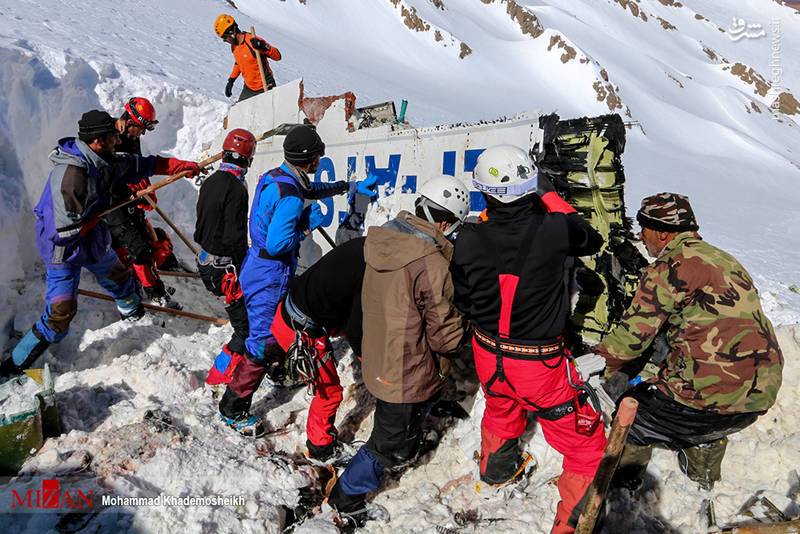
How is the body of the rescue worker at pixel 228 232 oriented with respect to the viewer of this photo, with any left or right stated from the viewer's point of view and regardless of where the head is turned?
facing away from the viewer and to the right of the viewer

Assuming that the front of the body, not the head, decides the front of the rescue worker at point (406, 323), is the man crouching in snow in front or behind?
in front

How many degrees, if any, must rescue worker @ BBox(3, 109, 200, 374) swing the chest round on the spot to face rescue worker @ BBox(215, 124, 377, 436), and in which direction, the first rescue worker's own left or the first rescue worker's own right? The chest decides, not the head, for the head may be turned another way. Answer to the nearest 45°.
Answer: approximately 45° to the first rescue worker's own right

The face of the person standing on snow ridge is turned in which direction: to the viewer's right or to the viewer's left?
to the viewer's left

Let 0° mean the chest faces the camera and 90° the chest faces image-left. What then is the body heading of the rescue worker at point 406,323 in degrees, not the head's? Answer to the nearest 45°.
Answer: approximately 225°

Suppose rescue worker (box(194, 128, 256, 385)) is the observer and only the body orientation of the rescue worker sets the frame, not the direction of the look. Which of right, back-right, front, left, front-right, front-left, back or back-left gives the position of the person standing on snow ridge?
front-left

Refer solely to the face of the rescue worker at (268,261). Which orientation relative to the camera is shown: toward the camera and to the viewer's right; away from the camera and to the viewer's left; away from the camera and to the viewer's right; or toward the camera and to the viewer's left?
away from the camera and to the viewer's right

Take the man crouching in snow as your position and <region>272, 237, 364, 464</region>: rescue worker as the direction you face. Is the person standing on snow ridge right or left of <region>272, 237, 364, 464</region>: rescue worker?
right
